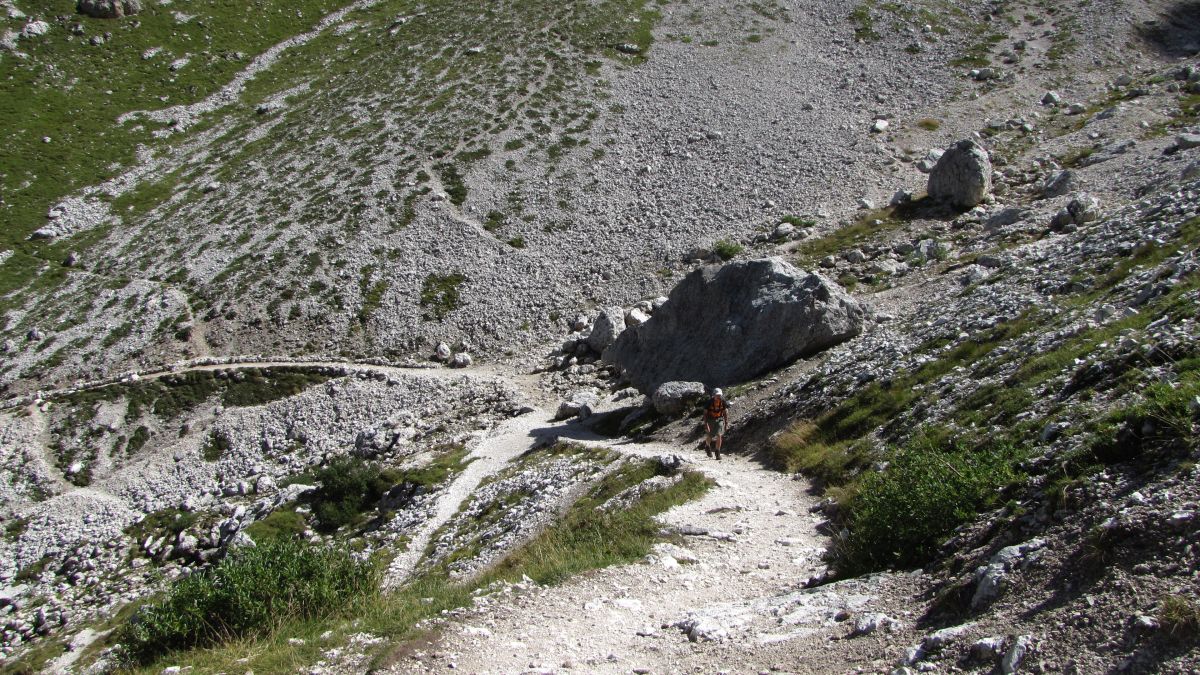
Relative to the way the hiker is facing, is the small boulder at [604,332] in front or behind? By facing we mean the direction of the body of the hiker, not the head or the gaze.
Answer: behind

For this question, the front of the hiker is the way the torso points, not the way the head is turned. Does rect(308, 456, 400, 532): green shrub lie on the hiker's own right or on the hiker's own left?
on the hiker's own right

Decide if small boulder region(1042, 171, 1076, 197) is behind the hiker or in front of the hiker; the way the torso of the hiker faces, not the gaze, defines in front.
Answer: behind

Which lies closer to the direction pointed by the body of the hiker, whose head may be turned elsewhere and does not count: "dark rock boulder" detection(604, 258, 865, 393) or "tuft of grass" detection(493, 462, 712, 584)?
the tuft of grass

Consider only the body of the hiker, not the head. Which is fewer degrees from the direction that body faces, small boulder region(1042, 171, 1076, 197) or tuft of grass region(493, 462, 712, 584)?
the tuft of grass

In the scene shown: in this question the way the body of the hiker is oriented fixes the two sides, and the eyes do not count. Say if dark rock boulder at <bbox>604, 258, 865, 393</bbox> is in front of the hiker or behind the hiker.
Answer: behind
